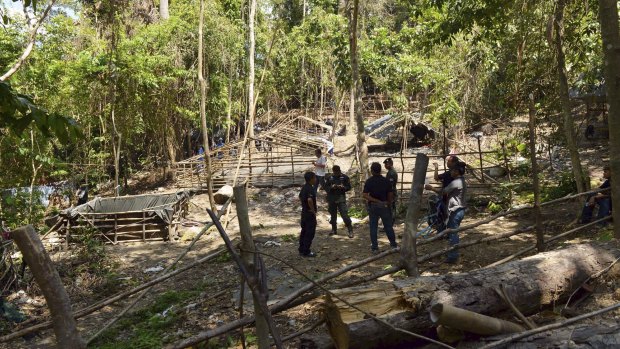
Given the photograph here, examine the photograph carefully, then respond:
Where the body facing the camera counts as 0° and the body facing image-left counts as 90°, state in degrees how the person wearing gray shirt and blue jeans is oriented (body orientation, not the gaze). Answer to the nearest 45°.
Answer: approximately 90°

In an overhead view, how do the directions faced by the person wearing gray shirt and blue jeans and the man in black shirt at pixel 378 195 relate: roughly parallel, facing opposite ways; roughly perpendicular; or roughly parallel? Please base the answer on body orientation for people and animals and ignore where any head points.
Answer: roughly perpendicular

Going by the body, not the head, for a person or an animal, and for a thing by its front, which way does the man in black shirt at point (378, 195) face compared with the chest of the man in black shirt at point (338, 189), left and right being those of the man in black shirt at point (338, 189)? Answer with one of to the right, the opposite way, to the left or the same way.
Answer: the opposite way

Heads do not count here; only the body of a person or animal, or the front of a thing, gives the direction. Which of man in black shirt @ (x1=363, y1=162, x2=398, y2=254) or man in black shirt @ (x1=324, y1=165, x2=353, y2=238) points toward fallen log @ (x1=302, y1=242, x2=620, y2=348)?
man in black shirt @ (x1=324, y1=165, x2=353, y2=238)

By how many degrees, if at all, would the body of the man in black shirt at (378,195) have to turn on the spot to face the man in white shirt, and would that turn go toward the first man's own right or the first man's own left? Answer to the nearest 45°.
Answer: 0° — they already face them

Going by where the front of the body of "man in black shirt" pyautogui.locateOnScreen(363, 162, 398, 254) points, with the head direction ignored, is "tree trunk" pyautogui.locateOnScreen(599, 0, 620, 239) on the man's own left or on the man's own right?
on the man's own right

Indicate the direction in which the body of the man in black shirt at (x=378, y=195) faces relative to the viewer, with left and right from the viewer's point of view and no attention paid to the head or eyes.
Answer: facing away from the viewer

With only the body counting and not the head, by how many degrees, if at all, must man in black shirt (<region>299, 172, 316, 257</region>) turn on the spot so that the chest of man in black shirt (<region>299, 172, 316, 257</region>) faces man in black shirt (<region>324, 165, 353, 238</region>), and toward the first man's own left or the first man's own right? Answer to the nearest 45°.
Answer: approximately 45° to the first man's own left

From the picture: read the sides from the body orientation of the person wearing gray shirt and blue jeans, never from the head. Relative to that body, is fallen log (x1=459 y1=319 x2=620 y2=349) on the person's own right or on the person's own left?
on the person's own left

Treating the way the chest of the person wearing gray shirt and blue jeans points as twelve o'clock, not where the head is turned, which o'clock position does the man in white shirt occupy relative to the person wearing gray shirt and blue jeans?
The man in white shirt is roughly at 2 o'clock from the person wearing gray shirt and blue jeans.

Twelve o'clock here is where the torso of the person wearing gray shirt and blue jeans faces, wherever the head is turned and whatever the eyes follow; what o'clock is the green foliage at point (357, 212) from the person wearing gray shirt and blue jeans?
The green foliage is roughly at 2 o'clock from the person wearing gray shirt and blue jeans.

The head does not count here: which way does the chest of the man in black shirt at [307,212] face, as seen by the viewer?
to the viewer's right
